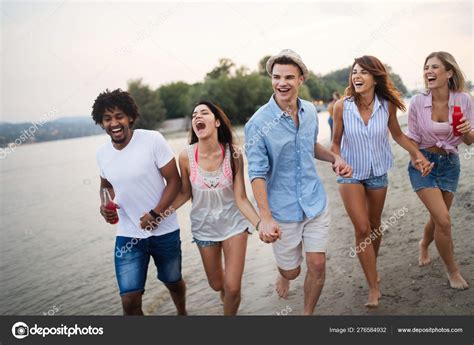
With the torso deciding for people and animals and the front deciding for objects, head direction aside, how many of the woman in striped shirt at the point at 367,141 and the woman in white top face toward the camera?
2

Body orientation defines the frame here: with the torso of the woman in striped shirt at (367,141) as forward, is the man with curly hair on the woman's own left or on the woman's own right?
on the woman's own right

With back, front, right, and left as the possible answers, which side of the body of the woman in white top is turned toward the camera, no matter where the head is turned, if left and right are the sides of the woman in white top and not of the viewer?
front

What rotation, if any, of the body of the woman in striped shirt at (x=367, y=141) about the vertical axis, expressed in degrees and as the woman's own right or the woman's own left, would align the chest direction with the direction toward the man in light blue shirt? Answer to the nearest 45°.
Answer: approximately 45° to the woman's own right

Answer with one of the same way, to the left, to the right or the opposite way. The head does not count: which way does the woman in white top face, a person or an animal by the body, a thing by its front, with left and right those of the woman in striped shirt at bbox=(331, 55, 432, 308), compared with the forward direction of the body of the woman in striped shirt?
the same way

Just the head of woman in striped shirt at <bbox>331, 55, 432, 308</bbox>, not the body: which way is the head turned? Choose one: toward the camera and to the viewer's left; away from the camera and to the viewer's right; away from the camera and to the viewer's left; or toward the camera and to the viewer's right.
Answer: toward the camera and to the viewer's left

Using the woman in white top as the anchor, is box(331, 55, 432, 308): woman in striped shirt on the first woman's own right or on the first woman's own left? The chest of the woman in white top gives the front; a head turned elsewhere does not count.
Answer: on the first woman's own left

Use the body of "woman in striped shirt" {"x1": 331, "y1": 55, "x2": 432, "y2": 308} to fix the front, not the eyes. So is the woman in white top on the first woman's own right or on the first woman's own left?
on the first woman's own right

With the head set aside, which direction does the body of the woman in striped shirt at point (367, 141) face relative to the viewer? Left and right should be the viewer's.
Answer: facing the viewer

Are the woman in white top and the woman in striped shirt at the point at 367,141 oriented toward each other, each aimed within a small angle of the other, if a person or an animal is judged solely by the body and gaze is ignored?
no
